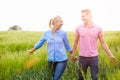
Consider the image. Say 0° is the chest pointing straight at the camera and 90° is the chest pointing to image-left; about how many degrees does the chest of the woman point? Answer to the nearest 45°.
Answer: approximately 0°

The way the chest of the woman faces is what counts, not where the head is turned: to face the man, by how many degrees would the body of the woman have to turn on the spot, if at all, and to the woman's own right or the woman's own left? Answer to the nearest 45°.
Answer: approximately 45° to the woman's own left
